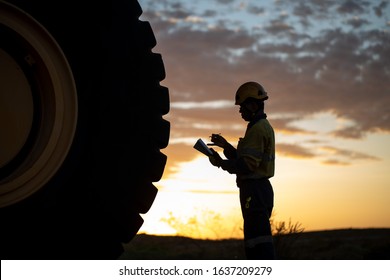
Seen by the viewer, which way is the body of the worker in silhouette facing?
to the viewer's left

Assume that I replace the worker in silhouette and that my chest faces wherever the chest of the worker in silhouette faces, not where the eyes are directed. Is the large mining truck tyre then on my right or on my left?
on my left

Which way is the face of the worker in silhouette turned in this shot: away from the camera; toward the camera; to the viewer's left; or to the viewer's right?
to the viewer's left
